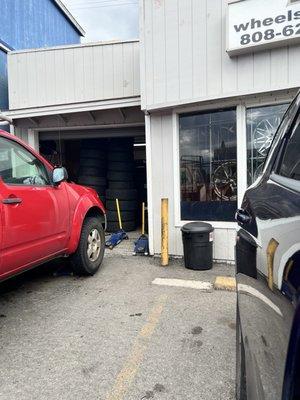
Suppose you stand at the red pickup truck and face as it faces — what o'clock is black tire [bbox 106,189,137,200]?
The black tire is roughly at 11 o'clock from the red pickup truck.

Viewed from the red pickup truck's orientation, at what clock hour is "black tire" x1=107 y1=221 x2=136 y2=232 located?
The black tire is roughly at 11 o'clock from the red pickup truck.

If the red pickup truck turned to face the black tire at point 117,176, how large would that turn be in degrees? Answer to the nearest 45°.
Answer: approximately 45° to its left

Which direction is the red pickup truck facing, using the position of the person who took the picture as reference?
facing away from the viewer and to the right of the viewer

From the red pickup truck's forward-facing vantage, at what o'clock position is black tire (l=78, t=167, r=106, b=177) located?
The black tire is roughly at 11 o'clock from the red pickup truck.

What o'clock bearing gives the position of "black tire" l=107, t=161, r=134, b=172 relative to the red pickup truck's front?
The black tire is roughly at 11 o'clock from the red pickup truck.

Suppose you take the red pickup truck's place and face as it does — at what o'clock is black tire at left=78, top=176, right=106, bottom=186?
The black tire is roughly at 11 o'clock from the red pickup truck.

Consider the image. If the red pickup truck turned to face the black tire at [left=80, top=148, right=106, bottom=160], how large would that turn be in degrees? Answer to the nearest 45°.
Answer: approximately 45° to its left

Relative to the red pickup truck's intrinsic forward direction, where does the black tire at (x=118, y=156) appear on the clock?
The black tire is roughly at 11 o'clock from the red pickup truck.

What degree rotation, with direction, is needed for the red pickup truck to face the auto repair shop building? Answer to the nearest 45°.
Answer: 0° — it already faces it
